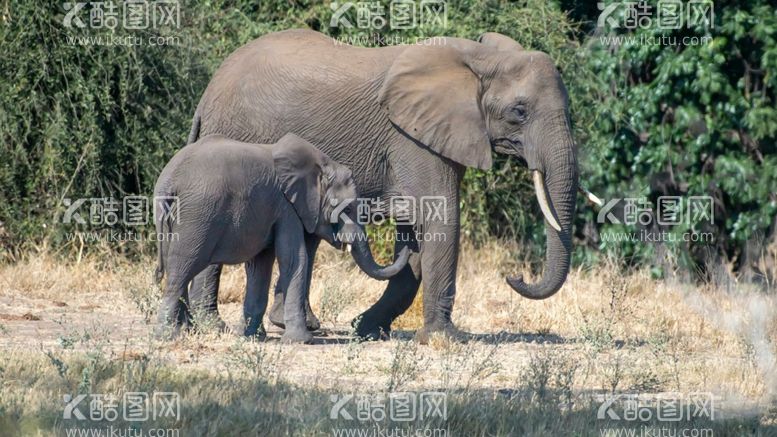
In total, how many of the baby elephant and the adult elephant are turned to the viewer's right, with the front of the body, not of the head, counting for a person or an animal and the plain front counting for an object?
2

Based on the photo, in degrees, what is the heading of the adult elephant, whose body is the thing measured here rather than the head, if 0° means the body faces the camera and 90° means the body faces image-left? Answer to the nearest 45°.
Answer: approximately 270°

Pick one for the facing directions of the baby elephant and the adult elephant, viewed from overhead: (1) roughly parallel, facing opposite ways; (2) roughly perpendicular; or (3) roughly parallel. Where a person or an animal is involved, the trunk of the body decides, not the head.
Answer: roughly parallel

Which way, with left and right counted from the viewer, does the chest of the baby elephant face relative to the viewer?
facing to the right of the viewer
